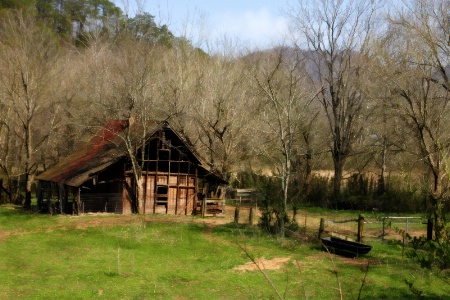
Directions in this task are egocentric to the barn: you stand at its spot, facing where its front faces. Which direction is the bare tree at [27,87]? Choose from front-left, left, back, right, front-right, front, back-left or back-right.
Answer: back-right

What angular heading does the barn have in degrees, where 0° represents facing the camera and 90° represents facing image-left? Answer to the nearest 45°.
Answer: approximately 0°

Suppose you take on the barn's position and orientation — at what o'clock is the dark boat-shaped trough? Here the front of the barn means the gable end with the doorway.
The dark boat-shaped trough is roughly at 11 o'clock from the barn.

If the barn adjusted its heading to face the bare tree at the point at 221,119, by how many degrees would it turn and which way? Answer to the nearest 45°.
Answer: approximately 135° to its left

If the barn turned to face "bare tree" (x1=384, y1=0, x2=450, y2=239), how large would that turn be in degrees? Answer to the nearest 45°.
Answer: approximately 45° to its left
